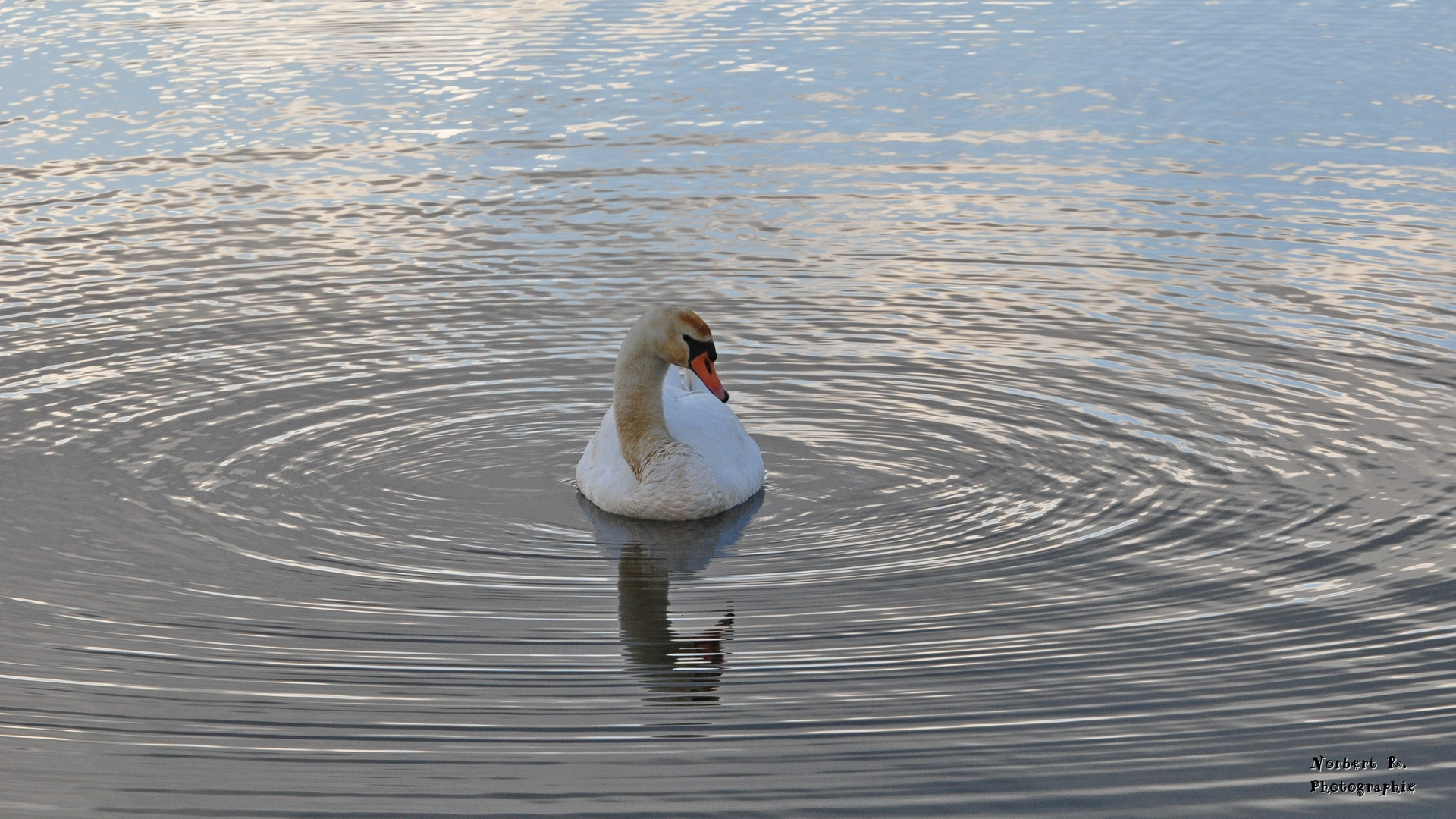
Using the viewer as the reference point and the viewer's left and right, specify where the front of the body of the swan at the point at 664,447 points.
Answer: facing the viewer
